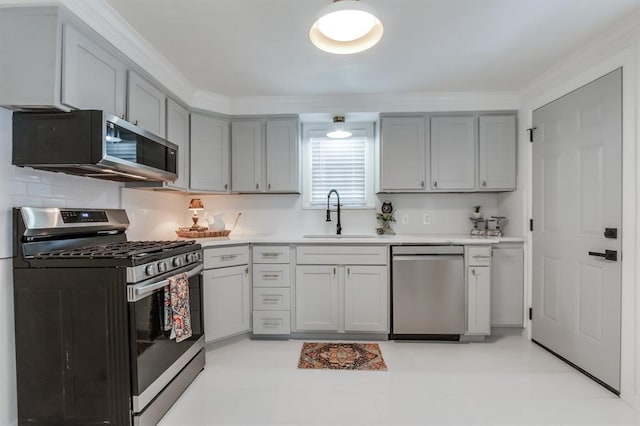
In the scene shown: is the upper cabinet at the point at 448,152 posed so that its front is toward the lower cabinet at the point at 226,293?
no

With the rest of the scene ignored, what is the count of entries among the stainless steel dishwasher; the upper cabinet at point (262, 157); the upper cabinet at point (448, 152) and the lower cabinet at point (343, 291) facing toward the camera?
4

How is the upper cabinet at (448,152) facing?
toward the camera

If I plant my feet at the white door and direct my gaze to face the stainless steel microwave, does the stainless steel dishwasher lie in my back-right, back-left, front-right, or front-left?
front-right

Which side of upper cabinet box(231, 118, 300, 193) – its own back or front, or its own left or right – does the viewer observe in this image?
front

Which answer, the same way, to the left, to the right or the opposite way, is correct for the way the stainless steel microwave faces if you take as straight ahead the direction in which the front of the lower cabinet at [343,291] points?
to the left

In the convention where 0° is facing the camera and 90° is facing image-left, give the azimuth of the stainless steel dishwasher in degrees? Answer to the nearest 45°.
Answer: approximately 0°

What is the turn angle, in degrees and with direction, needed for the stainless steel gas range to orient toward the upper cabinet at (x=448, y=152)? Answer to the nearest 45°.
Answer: approximately 45° to its left

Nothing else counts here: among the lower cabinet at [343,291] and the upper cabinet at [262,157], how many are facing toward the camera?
2

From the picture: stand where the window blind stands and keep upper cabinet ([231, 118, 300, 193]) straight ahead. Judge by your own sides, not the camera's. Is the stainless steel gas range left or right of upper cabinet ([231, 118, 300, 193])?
left

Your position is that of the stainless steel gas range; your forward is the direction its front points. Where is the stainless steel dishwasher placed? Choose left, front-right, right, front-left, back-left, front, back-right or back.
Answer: front-left

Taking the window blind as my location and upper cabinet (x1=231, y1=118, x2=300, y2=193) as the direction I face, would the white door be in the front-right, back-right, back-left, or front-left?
back-left

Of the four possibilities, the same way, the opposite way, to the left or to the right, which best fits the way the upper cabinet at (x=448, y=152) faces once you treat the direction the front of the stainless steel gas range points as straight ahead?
to the right

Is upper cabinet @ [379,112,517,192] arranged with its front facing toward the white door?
no

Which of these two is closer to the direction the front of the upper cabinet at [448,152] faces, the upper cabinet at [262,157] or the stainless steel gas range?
the stainless steel gas range

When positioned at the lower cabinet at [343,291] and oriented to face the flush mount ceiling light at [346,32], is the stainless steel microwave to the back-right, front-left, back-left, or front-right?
front-right
